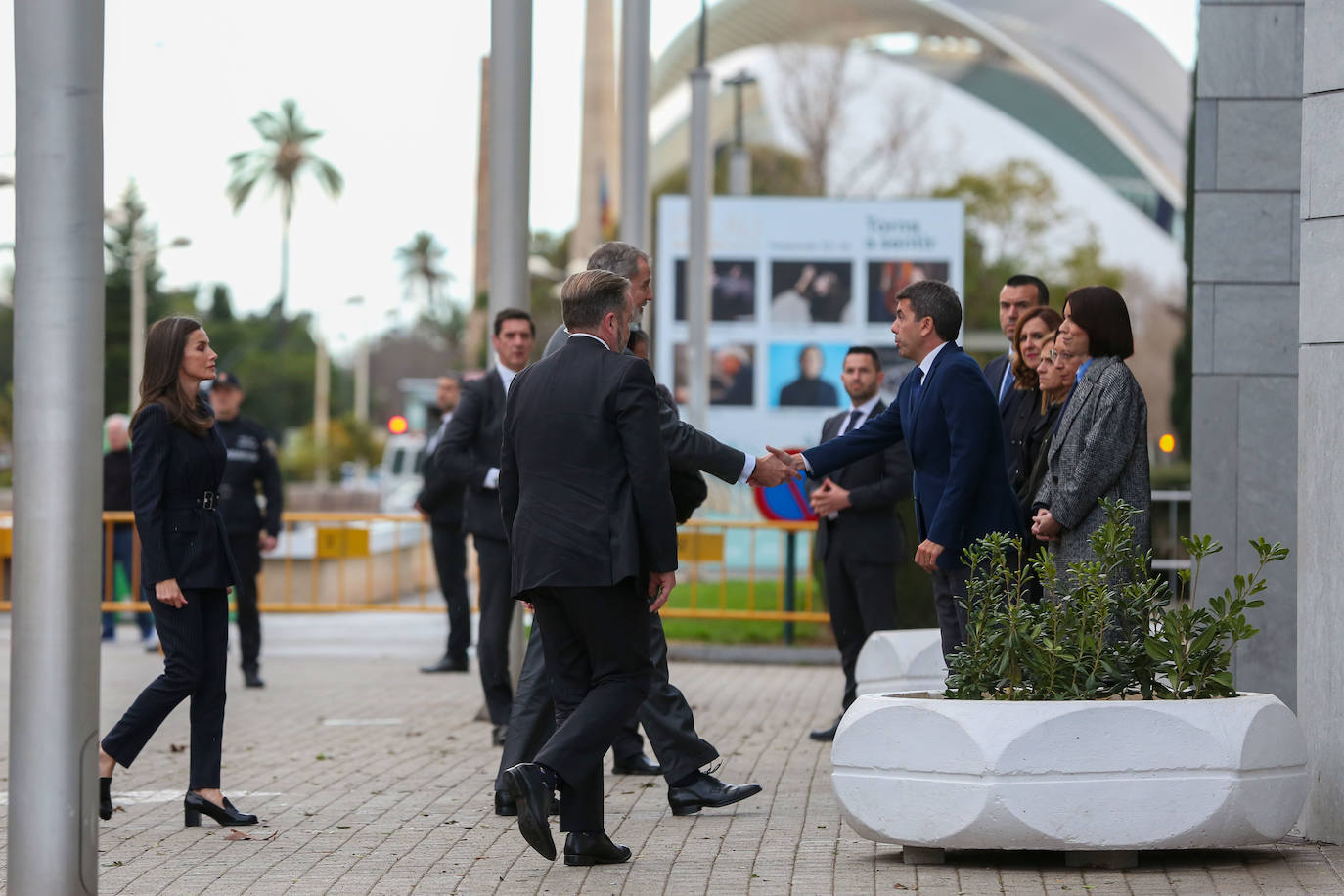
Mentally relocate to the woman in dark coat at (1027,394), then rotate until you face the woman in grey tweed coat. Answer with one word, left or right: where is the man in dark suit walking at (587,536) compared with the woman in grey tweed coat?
right

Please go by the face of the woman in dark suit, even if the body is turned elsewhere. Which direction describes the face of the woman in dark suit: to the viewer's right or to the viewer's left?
to the viewer's right

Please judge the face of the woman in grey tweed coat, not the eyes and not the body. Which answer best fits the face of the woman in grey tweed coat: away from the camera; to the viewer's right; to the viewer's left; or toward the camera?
to the viewer's left

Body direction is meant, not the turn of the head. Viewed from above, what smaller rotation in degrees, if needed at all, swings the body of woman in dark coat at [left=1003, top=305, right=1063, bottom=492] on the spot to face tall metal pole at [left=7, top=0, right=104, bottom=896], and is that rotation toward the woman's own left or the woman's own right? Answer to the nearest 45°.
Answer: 0° — they already face it

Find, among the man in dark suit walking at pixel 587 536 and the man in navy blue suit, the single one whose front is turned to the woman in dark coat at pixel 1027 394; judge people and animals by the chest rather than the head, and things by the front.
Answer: the man in dark suit walking

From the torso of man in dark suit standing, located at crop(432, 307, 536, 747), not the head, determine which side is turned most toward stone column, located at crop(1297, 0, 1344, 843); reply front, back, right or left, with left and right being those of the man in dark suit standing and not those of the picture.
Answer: front

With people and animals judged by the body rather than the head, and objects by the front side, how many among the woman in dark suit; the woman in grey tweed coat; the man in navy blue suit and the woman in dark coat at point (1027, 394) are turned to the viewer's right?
1

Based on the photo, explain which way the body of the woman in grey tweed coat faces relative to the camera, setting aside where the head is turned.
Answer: to the viewer's left

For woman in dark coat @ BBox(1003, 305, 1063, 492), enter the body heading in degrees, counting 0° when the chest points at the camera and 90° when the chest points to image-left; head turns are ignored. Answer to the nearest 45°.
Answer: approximately 45°

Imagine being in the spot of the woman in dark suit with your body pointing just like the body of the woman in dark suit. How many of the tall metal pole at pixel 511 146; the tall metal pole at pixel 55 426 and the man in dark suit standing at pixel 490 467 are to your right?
1

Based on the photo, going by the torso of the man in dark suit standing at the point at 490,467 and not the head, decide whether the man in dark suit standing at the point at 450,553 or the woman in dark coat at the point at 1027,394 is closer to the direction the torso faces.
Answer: the woman in dark coat

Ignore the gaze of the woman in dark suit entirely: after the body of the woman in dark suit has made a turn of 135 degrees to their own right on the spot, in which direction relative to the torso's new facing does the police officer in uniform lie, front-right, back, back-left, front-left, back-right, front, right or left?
back-right

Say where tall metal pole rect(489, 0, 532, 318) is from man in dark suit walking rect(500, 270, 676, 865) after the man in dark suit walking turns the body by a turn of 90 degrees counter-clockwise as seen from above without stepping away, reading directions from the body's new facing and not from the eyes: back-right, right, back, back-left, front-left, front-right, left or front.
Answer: front-right

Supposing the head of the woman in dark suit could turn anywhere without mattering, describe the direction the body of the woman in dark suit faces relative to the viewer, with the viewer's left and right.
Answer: facing to the right of the viewer

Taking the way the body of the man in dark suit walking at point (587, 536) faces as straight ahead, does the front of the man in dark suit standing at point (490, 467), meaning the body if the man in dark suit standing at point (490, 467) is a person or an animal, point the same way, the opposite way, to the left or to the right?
to the right

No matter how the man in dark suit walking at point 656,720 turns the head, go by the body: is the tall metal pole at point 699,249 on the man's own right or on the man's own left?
on the man's own left

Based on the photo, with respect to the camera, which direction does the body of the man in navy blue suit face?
to the viewer's left

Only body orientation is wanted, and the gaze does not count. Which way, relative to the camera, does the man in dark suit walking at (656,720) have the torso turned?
to the viewer's right

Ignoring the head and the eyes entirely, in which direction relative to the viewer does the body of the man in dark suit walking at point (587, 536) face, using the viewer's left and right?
facing away from the viewer and to the right of the viewer
